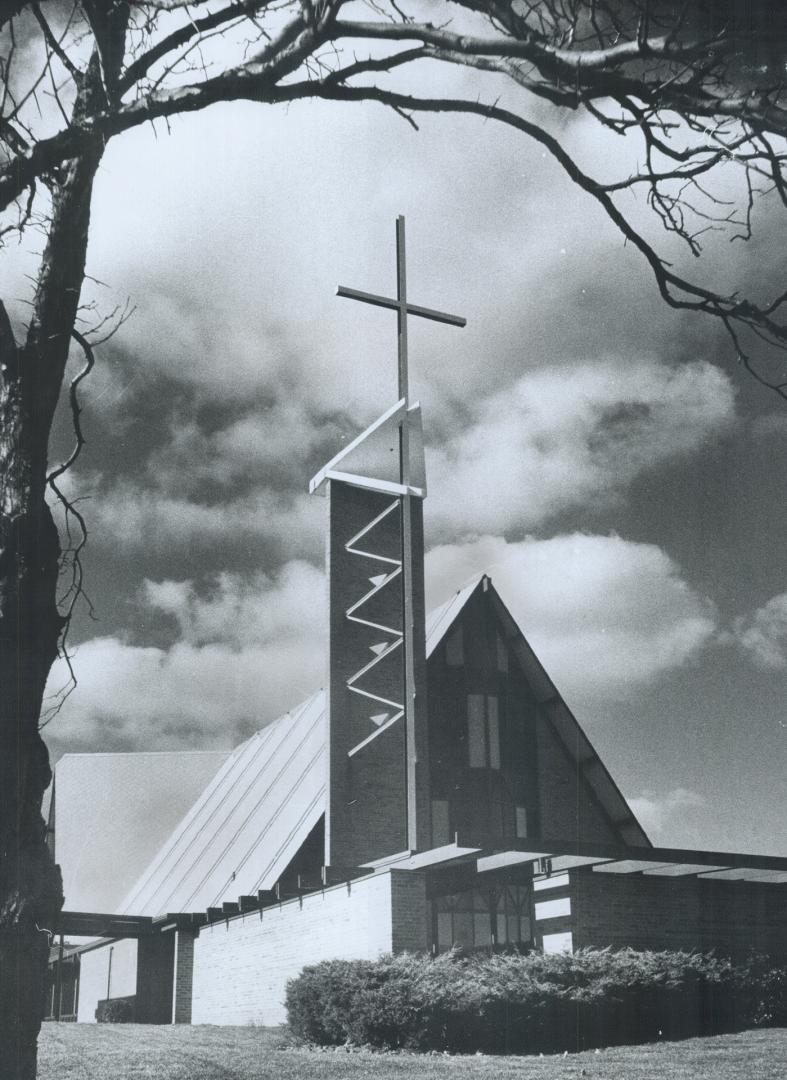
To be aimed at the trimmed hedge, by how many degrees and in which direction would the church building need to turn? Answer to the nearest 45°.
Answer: approximately 45° to its right

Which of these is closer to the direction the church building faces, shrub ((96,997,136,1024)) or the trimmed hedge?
the trimmed hedge
